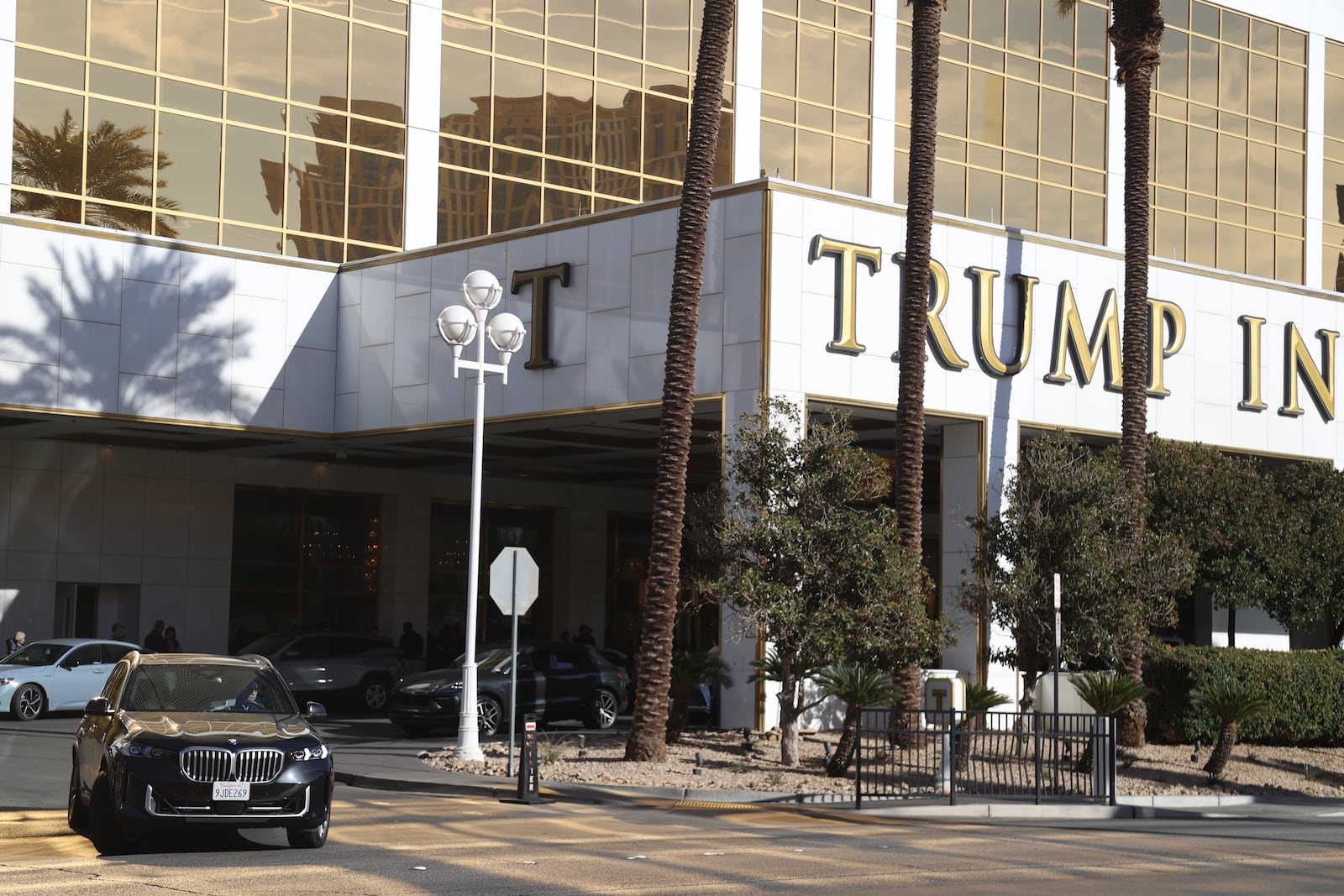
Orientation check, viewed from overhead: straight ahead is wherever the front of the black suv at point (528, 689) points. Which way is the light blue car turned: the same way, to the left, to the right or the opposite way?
the same way

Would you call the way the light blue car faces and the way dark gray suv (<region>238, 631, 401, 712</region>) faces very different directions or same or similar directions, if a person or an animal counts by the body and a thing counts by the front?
same or similar directions

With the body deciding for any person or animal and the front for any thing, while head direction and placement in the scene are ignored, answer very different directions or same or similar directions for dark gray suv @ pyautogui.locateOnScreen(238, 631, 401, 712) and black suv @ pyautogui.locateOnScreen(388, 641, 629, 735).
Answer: same or similar directions

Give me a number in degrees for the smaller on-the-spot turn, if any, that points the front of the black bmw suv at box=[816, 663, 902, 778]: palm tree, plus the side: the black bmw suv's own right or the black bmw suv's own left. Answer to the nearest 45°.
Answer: approximately 135° to the black bmw suv's own left

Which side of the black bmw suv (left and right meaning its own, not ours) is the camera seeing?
front

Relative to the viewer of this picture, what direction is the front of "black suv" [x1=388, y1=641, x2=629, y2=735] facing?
facing the viewer and to the left of the viewer

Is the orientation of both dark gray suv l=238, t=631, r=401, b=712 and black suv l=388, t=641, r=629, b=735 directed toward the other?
no

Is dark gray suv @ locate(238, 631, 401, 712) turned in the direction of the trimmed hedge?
no

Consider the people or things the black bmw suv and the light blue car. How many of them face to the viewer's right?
0

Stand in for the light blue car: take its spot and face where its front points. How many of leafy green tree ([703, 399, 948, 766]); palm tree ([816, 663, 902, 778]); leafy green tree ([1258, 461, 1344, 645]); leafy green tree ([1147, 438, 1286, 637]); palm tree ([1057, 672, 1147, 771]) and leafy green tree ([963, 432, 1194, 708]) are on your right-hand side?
0
